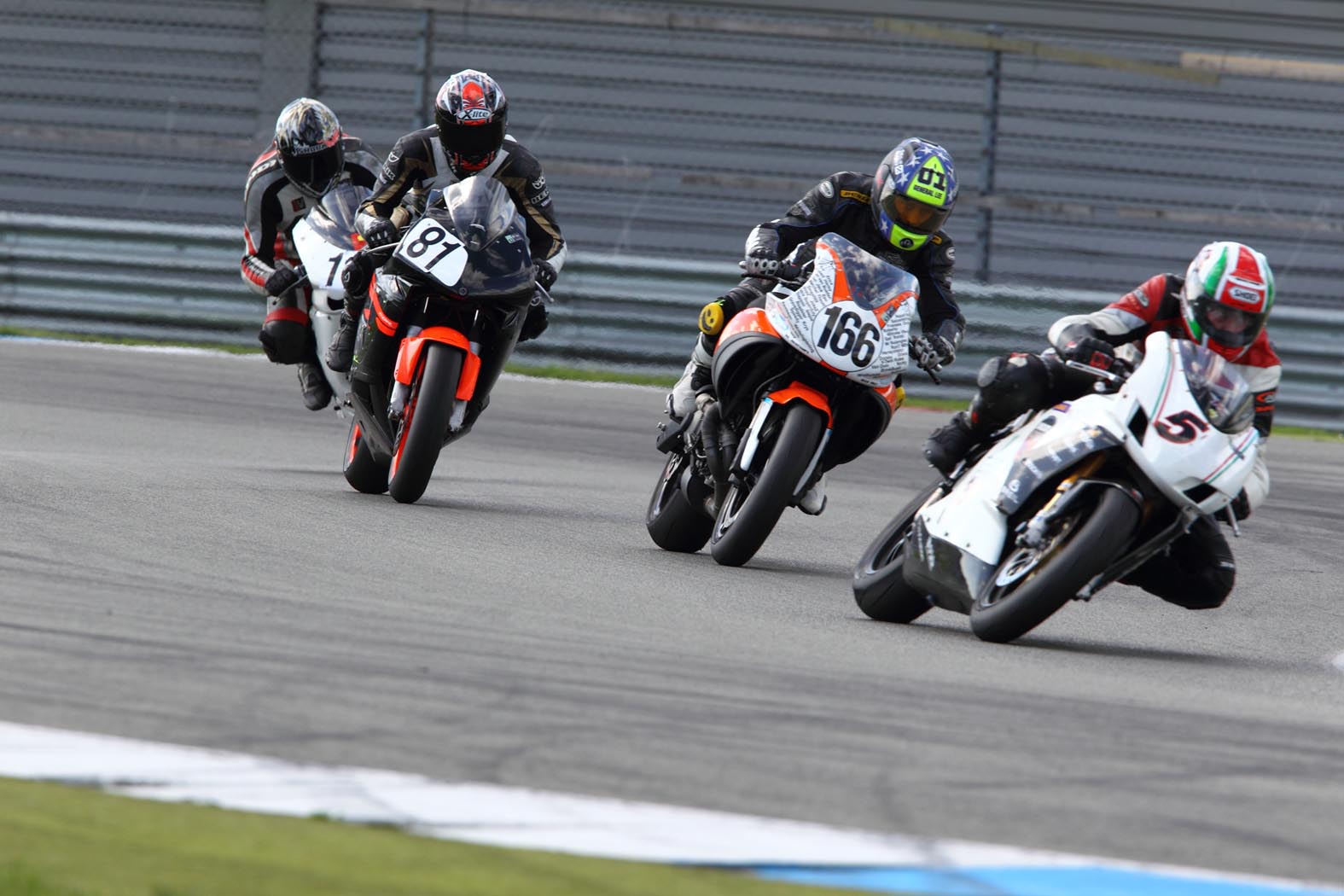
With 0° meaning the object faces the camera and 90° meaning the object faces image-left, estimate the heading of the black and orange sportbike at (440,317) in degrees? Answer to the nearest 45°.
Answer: approximately 0°

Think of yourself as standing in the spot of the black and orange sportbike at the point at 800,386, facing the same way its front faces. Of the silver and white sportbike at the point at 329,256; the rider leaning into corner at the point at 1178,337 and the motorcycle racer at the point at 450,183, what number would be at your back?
2

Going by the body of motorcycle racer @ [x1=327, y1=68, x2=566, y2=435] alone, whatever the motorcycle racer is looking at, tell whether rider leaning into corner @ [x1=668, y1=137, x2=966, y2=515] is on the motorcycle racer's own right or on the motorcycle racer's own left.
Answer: on the motorcycle racer's own left

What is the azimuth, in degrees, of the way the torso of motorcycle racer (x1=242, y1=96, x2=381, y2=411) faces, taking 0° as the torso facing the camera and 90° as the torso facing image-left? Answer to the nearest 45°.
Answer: approximately 0°

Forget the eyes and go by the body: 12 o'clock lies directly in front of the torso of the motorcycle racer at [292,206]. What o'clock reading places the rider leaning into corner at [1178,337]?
The rider leaning into corner is roughly at 11 o'clock from the motorcycle racer.

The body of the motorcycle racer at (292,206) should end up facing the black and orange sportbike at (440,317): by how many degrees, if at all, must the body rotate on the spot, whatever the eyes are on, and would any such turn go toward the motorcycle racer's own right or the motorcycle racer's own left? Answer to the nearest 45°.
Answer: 0° — they already face it

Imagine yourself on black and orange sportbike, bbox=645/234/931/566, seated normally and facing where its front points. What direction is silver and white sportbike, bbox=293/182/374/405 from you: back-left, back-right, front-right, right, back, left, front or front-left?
back

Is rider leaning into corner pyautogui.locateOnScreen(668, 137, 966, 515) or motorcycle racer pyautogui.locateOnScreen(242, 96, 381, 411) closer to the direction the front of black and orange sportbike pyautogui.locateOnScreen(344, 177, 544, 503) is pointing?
the rider leaning into corner

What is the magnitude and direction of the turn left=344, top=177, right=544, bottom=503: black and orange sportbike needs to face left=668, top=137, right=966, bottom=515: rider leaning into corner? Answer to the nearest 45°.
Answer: approximately 90° to its left

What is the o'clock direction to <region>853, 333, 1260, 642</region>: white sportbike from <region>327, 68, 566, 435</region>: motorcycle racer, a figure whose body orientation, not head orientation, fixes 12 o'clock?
The white sportbike is roughly at 11 o'clock from the motorcycle racer.
